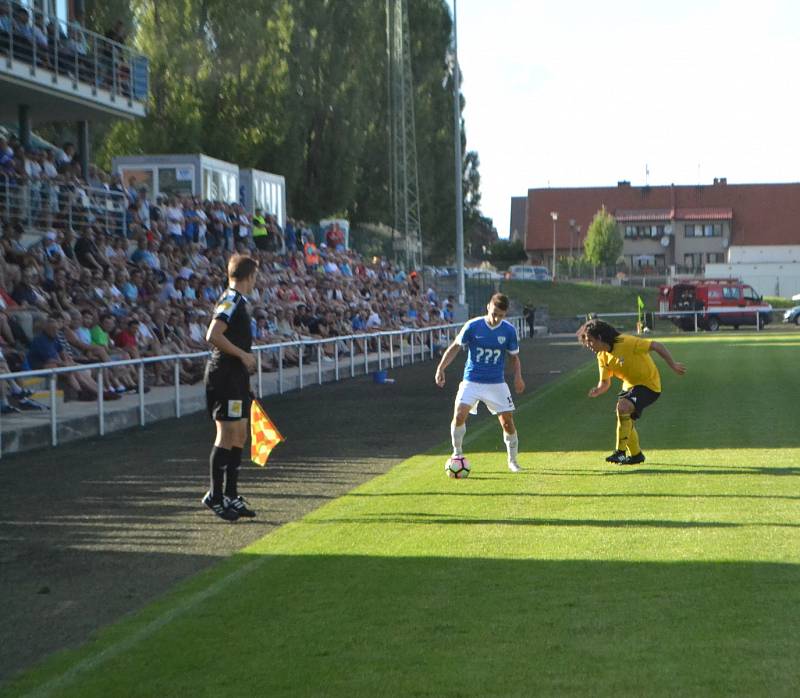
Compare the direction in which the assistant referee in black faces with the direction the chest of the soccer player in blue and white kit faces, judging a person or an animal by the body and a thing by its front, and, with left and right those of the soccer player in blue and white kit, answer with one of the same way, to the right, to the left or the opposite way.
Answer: to the left

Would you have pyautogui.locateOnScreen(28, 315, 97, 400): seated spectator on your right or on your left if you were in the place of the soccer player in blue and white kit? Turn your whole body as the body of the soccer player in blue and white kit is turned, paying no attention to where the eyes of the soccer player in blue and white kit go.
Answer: on your right

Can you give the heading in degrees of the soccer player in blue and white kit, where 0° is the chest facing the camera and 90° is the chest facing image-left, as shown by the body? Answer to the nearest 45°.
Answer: approximately 0°

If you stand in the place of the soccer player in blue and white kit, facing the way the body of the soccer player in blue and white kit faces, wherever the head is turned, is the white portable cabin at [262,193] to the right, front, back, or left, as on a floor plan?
back

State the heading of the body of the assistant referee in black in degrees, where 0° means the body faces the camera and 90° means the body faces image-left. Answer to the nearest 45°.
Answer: approximately 270°

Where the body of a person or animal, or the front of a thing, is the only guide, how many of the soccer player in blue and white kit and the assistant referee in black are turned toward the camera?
1
